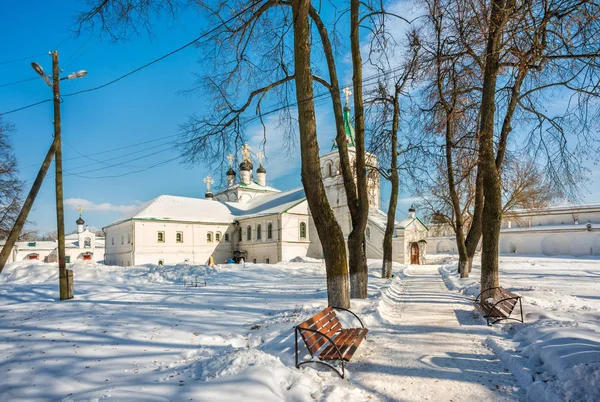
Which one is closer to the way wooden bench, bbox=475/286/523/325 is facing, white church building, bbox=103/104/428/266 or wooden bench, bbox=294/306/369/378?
the wooden bench

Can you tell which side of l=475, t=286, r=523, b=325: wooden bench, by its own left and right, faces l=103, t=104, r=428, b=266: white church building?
right

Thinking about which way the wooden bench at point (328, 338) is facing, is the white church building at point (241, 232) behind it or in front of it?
behind

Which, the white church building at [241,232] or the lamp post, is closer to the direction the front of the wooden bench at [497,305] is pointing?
the lamp post

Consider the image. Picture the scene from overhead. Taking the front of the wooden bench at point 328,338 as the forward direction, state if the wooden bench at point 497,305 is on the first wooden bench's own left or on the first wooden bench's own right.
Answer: on the first wooden bench's own left

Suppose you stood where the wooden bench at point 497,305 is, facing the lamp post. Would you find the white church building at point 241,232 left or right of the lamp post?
right

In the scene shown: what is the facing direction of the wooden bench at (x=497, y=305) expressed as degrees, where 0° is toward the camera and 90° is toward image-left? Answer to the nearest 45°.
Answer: approximately 45°

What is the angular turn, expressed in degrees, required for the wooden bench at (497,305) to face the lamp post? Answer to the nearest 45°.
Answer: approximately 45° to its right
